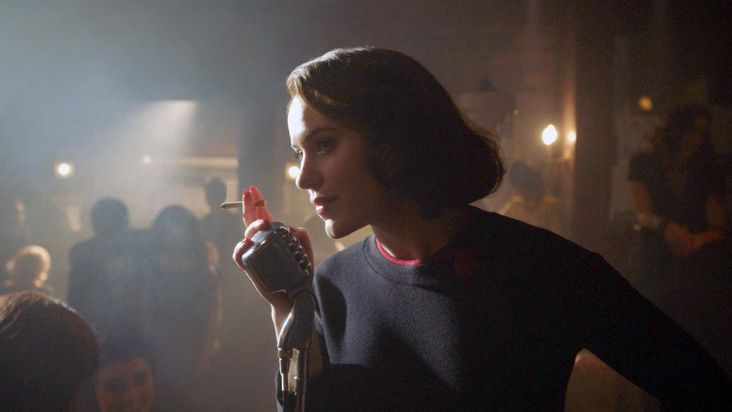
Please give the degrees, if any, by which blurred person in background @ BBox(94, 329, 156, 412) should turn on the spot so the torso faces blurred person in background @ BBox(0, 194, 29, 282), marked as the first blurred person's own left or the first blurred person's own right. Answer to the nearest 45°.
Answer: approximately 180°

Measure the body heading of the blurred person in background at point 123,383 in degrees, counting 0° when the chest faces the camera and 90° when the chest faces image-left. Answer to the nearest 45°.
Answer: approximately 0°

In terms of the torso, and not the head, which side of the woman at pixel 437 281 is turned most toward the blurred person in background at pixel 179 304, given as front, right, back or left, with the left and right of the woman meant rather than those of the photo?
right

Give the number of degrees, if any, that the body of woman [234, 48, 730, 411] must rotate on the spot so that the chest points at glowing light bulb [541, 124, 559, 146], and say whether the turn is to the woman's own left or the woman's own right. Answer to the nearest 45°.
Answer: approximately 135° to the woman's own right

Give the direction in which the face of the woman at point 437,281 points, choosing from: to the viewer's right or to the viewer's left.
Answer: to the viewer's left

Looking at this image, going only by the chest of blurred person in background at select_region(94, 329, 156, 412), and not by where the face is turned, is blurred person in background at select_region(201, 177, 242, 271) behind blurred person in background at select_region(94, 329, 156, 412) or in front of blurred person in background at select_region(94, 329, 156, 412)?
behind

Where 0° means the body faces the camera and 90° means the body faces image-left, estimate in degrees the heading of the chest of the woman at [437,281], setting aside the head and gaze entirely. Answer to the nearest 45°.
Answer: approximately 45°

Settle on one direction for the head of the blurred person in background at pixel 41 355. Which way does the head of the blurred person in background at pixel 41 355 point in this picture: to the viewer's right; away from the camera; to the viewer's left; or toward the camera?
away from the camera

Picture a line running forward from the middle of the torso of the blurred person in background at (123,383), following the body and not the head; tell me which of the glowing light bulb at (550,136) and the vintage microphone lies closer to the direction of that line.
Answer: the vintage microphone
